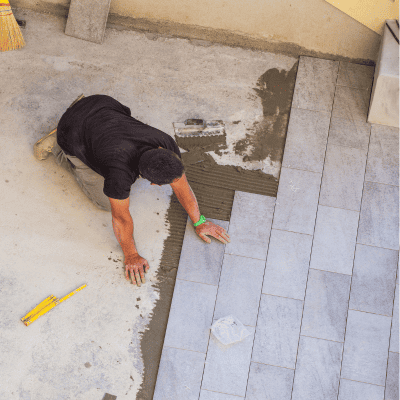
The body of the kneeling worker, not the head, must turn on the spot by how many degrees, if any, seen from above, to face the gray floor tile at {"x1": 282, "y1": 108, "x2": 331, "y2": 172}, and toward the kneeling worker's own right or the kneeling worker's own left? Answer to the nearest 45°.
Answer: approximately 90° to the kneeling worker's own left

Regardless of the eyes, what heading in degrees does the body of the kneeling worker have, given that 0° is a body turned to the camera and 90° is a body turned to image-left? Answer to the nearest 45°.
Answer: approximately 315°

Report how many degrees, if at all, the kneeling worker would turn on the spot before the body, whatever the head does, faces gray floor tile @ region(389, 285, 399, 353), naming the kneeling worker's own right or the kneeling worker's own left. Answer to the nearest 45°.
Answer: approximately 45° to the kneeling worker's own left

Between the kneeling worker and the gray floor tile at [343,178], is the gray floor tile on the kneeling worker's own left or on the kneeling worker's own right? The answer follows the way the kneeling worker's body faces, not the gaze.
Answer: on the kneeling worker's own left

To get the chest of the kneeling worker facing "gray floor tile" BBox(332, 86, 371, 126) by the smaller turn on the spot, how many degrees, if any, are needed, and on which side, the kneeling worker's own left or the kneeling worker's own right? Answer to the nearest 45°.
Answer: approximately 90° to the kneeling worker's own left

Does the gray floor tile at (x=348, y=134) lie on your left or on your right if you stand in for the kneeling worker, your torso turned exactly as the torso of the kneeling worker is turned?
on your left

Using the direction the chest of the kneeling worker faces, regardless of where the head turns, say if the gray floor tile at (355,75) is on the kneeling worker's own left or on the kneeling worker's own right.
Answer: on the kneeling worker's own left
